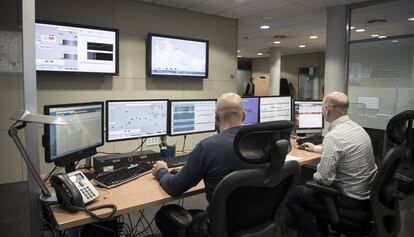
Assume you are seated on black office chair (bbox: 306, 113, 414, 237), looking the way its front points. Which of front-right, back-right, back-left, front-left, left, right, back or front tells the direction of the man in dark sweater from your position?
front-left

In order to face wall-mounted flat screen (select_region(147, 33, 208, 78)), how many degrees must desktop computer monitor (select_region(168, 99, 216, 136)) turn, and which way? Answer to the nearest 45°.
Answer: approximately 135° to its left

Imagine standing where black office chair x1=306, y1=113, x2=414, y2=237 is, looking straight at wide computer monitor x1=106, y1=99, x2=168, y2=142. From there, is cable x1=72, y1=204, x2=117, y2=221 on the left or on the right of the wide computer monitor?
left

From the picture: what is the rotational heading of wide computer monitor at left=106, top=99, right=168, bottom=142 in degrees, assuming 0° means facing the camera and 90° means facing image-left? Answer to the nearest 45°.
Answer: approximately 315°

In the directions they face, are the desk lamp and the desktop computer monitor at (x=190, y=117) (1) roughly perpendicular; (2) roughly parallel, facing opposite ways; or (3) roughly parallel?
roughly perpendicular

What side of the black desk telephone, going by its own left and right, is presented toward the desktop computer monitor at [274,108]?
left

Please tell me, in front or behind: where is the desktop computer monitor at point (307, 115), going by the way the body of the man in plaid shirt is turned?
in front

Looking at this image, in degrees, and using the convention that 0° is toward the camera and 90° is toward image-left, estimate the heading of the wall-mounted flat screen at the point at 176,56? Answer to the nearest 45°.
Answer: approximately 315°

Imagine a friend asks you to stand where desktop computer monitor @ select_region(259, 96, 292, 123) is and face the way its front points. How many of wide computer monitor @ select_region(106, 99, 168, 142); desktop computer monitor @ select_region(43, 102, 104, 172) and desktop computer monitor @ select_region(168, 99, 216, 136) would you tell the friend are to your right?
3

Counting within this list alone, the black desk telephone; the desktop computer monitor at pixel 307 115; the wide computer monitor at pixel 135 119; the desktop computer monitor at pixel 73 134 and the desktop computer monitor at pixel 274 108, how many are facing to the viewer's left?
0

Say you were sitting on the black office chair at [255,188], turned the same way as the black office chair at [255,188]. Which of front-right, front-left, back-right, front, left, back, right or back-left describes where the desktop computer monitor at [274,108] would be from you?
front-right

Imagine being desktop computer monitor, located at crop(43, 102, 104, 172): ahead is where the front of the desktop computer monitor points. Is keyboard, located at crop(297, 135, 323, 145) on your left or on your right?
on your left

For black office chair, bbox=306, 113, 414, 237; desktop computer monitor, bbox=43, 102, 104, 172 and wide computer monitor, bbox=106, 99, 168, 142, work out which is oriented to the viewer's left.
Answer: the black office chair

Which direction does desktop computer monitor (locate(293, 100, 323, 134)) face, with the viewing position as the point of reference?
facing the viewer

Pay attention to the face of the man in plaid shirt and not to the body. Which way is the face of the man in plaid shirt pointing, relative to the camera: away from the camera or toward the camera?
away from the camera

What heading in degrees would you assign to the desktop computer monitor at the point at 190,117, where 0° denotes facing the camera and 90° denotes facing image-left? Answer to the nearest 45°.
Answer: approximately 315°

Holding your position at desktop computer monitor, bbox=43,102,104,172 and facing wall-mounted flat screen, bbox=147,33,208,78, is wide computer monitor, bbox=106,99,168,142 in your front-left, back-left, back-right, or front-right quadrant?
front-right
